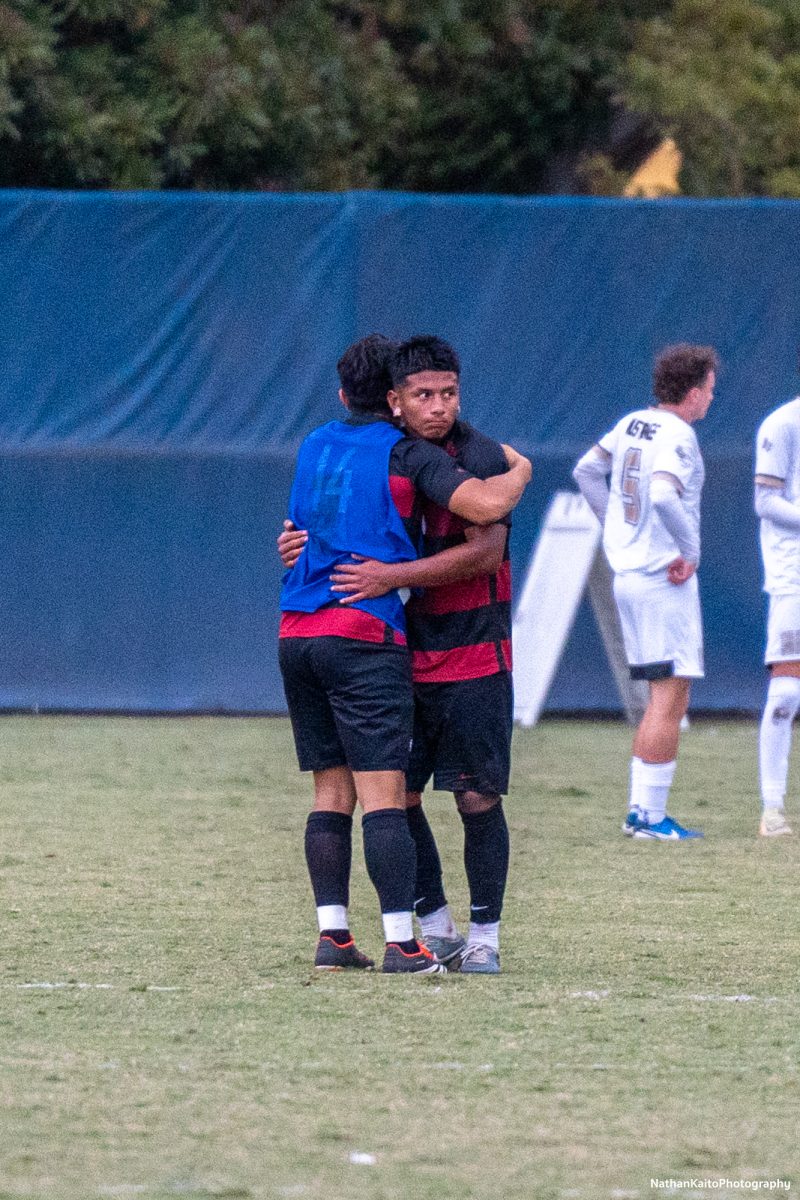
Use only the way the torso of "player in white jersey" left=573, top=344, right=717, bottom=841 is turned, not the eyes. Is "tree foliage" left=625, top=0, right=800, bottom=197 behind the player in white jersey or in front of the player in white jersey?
in front

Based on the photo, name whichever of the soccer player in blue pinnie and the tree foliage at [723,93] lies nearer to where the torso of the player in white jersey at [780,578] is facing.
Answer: the soccer player in blue pinnie

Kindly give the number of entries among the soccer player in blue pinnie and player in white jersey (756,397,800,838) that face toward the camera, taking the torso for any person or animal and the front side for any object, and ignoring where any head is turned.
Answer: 1

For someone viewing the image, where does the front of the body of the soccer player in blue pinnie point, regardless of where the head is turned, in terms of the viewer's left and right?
facing away from the viewer and to the right of the viewer

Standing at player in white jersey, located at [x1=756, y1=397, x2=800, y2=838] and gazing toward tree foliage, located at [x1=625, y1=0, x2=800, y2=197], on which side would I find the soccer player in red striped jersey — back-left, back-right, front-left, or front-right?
back-left

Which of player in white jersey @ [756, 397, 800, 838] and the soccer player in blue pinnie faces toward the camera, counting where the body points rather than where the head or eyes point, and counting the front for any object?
the player in white jersey

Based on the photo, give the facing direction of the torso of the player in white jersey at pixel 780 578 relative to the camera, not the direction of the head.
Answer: toward the camera

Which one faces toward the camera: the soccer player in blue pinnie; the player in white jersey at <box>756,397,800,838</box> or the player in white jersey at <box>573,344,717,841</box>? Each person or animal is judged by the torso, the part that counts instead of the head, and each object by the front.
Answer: the player in white jersey at <box>756,397,800,838</box>

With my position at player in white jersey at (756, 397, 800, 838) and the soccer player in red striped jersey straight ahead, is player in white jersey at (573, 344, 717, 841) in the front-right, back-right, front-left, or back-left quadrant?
front-right

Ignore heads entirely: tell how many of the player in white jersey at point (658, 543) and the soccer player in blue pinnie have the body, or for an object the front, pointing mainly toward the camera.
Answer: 0

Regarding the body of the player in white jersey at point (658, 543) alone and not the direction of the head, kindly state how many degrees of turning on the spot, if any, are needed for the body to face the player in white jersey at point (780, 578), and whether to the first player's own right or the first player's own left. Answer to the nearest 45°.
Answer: approximately 45° to the first player's own right

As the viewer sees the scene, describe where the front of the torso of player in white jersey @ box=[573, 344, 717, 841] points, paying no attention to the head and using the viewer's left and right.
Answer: facing away from the viewer and to the right of the viewer

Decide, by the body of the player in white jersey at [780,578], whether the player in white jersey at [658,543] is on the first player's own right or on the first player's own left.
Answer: on the first player's own right

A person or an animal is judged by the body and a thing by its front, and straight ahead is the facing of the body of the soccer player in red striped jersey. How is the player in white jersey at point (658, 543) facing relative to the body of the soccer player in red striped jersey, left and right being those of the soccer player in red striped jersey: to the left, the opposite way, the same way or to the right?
the opposite way

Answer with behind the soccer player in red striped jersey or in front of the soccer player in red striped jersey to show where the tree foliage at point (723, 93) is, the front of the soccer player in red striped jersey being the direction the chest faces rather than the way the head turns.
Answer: behind

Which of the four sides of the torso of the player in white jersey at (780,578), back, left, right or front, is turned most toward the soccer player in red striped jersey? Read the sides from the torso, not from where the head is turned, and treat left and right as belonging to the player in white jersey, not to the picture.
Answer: front
